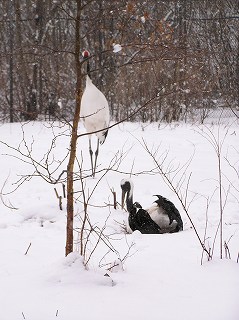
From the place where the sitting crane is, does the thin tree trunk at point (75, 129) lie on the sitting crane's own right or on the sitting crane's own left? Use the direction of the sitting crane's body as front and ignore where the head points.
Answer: on the sitting crane's own left

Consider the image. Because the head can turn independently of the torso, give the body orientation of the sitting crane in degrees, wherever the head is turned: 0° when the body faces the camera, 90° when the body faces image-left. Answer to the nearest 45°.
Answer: approximately 90°
